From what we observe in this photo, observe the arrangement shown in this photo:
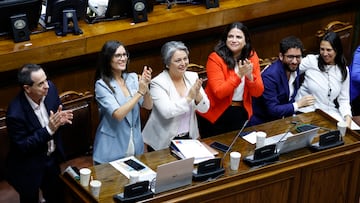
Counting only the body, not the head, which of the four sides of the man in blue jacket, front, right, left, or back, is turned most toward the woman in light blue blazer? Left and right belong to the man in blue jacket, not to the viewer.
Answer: right

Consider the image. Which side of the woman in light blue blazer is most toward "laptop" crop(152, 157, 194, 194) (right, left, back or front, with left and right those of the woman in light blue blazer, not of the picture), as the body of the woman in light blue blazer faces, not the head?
front

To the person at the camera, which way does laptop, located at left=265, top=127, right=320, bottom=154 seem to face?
facing away from the viewer and to the left of the viewer

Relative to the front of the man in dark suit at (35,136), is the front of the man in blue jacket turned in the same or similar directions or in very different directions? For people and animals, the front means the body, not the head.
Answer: same or similar directions

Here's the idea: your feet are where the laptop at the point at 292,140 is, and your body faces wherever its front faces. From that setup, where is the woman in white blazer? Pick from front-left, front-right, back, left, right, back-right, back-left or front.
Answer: front-left

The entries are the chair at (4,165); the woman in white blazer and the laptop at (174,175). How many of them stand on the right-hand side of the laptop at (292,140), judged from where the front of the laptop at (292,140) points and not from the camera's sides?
0

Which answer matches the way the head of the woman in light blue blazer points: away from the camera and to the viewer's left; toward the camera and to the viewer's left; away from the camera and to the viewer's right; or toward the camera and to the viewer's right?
toward the camera and to the viewer's right

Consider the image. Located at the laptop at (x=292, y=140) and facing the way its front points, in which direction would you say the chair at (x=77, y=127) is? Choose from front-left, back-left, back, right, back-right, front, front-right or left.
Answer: front-left

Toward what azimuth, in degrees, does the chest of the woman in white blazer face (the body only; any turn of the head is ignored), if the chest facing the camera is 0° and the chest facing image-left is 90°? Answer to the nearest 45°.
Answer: approximately 315°

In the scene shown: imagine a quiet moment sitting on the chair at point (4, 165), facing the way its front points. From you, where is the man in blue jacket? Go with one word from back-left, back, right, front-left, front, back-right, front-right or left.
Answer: front-left

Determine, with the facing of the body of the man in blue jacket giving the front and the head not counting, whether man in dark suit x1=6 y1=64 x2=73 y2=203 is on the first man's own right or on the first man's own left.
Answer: on the first man's own right

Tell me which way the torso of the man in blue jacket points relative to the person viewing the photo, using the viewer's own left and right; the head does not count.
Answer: facing the viewer and to the right of the viewer

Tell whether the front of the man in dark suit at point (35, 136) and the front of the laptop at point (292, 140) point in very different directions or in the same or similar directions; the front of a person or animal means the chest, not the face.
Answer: very different directions
